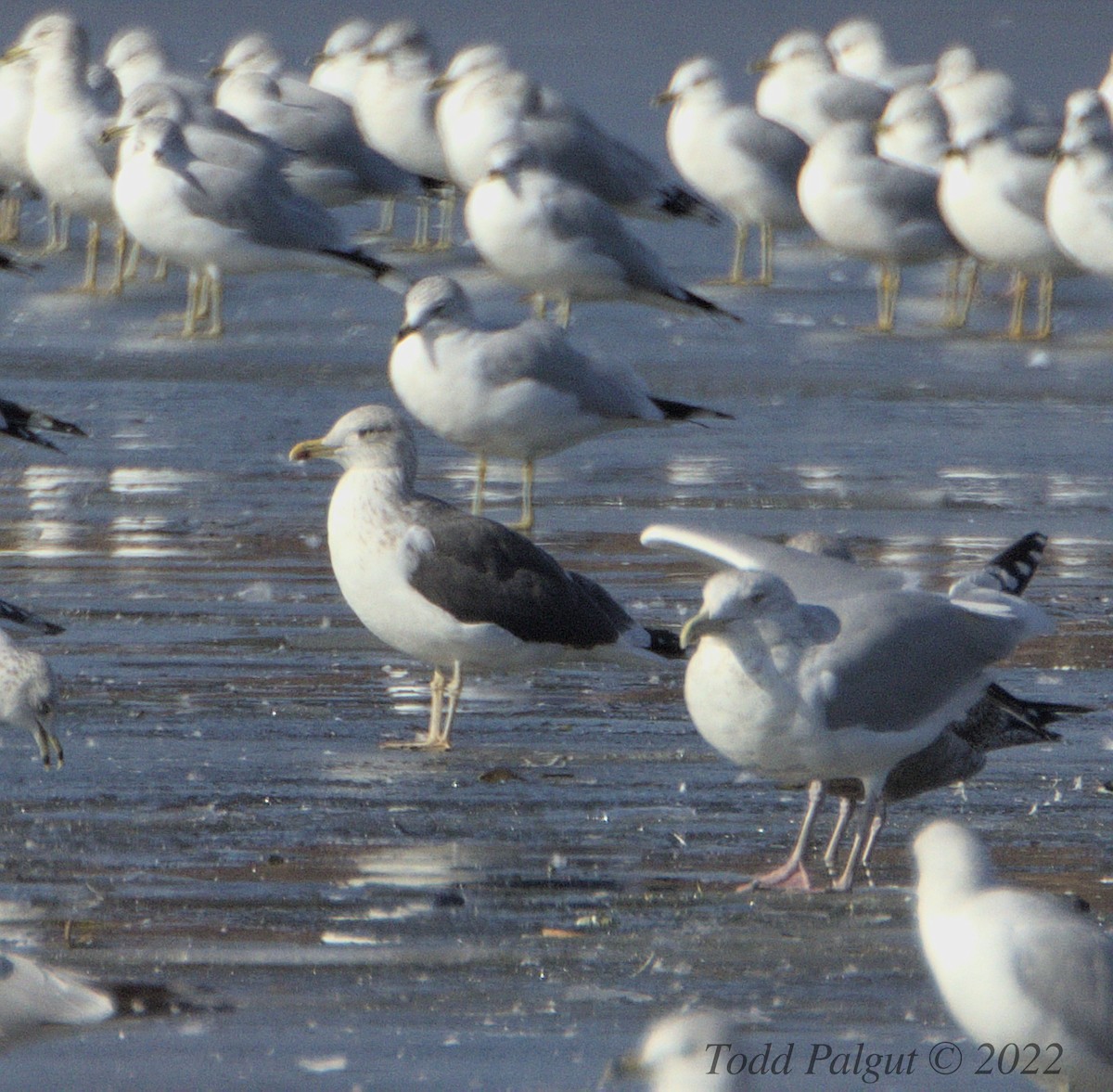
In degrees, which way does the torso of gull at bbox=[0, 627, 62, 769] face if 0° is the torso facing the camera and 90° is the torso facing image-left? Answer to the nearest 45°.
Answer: approximately 270°

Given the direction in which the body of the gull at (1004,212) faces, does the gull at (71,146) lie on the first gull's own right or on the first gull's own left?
on the first gull's own right

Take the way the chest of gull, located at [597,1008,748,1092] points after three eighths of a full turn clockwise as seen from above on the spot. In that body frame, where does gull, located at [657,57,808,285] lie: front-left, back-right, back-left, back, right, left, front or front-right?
front-left

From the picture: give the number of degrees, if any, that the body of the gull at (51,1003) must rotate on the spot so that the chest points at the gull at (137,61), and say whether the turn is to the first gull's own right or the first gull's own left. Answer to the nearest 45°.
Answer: approximately 90° to the first gull's own right

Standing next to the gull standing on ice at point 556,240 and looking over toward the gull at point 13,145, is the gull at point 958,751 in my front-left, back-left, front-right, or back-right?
back-left

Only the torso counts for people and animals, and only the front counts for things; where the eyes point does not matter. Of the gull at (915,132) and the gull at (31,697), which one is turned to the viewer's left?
the gull at (915,132)

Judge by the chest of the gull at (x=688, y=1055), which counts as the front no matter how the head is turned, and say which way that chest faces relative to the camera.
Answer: to the viewer's left

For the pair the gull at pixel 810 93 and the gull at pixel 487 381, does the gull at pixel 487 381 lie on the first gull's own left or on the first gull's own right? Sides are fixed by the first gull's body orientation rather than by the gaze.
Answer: on the first gull's own left

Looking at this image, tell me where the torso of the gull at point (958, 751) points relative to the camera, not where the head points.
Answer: to the viewer's left

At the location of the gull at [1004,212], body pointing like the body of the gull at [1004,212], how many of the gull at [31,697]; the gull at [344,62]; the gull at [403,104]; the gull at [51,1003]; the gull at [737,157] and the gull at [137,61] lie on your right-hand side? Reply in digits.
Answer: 4

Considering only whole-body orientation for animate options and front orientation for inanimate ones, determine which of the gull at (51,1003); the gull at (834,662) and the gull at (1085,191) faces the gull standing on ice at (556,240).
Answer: the gull at (1085,191)

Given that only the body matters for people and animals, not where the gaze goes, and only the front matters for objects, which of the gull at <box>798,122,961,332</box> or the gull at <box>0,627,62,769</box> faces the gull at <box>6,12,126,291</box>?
the gull at <box>798,122,961,332</box>

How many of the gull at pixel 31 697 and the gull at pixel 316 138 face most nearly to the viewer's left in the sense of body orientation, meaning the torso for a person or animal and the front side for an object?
1

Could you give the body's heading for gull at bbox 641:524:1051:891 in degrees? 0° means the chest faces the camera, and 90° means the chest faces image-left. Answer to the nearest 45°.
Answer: approximately 45°

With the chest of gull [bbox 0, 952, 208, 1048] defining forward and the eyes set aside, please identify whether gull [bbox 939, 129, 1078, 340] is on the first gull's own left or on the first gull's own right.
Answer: on the first gull's own right

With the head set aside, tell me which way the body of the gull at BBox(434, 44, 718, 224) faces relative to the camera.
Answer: to the viewer's left

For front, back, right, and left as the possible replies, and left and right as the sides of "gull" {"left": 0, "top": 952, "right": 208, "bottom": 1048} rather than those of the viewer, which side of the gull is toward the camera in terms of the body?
left
